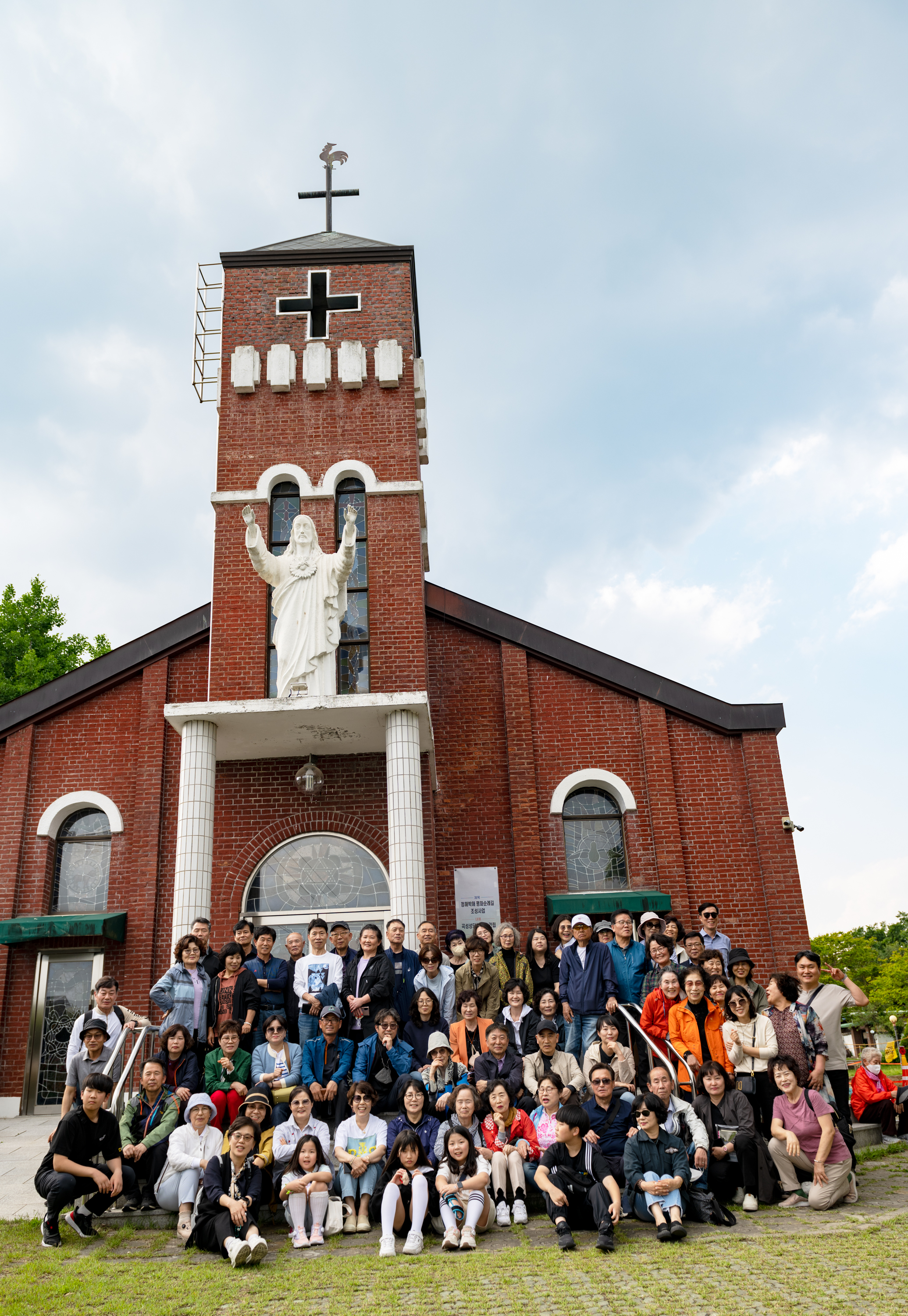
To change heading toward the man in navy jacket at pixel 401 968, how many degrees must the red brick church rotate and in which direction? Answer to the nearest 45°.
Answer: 0° — it already faces them

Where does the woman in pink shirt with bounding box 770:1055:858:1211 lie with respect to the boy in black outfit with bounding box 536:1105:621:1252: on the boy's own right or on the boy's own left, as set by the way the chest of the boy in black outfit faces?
on the boy's own left

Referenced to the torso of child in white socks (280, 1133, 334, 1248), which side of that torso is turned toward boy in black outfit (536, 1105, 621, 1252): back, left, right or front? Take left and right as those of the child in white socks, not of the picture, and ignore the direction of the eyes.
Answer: left

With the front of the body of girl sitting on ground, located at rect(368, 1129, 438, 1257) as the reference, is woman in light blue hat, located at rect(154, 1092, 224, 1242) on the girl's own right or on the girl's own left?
on the girl's own right

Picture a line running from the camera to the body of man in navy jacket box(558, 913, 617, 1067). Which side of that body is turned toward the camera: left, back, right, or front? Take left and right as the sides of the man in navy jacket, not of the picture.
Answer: front

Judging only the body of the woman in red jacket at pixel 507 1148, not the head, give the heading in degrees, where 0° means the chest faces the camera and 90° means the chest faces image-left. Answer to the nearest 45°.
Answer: approximately 0°

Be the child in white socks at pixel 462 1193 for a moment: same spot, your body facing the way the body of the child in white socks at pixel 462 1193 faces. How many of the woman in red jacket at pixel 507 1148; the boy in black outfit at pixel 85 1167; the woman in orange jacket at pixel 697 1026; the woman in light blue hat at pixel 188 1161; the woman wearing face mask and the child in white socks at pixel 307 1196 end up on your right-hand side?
3

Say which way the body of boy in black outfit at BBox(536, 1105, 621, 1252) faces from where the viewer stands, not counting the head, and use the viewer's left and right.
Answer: facing the viewer

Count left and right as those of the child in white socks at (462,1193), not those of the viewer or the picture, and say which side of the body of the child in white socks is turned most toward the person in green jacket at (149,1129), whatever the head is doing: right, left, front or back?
right

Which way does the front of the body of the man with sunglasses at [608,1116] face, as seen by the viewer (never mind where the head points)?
toward the camera
